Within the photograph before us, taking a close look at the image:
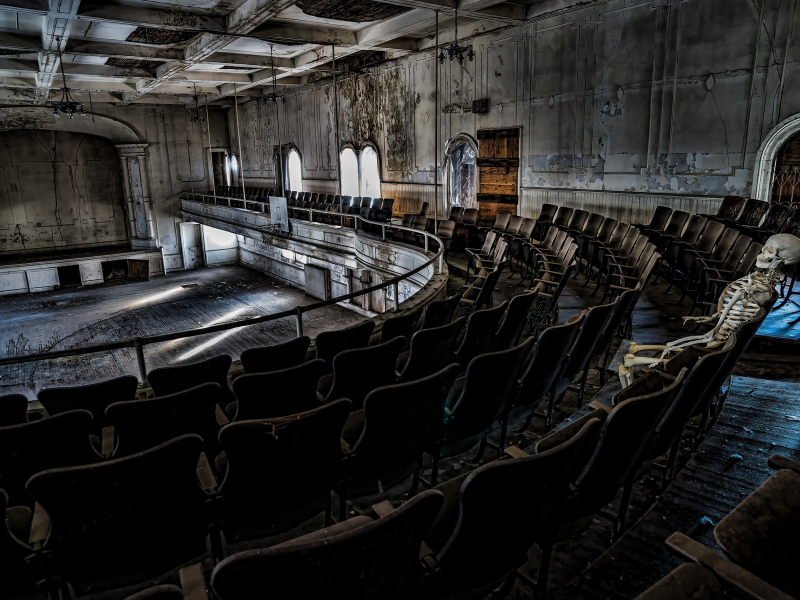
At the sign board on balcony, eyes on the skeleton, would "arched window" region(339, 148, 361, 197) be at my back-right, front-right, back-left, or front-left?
back-left

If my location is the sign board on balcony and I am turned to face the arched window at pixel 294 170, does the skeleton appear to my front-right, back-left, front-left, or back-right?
back-right

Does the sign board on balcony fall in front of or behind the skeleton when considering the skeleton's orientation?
in front

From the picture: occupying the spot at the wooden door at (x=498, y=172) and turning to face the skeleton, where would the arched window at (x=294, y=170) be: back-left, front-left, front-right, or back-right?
back-right

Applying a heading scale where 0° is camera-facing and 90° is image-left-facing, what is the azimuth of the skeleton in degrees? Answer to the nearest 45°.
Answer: approximately 90°

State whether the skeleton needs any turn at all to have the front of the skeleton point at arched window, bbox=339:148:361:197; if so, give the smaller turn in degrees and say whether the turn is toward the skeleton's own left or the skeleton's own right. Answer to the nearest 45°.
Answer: approximately 45° to the skeleton's own right

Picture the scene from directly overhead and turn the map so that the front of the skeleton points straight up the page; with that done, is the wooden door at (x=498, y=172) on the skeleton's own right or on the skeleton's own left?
on the skeleton's own right

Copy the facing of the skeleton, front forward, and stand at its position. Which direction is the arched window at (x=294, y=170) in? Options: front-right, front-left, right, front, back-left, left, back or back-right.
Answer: front-right
